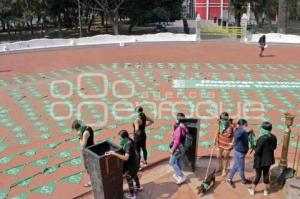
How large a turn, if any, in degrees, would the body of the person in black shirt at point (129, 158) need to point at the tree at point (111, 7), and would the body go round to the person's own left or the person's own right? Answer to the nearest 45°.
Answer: approximately 90° to the person's own right

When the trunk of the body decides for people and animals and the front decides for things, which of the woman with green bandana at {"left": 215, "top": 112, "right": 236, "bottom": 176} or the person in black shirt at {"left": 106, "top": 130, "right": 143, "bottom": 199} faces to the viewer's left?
the person in black shirt

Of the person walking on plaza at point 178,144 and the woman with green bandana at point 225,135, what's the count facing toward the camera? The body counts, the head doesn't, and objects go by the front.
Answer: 1

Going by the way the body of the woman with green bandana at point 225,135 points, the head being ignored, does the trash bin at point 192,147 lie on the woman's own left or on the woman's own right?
on the woman's own right

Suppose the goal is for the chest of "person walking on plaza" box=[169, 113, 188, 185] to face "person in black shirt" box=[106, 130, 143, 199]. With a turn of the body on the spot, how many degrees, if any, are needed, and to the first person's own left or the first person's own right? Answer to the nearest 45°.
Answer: approximately 45° to the first person's own left

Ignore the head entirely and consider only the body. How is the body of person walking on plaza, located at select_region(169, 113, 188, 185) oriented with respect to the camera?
to the viewer's left

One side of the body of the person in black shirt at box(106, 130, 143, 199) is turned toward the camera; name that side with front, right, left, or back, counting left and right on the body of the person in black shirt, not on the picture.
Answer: left

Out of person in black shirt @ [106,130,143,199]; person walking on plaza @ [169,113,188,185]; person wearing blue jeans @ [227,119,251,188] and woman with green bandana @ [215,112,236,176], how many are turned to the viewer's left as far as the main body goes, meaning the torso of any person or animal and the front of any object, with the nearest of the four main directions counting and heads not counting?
2
